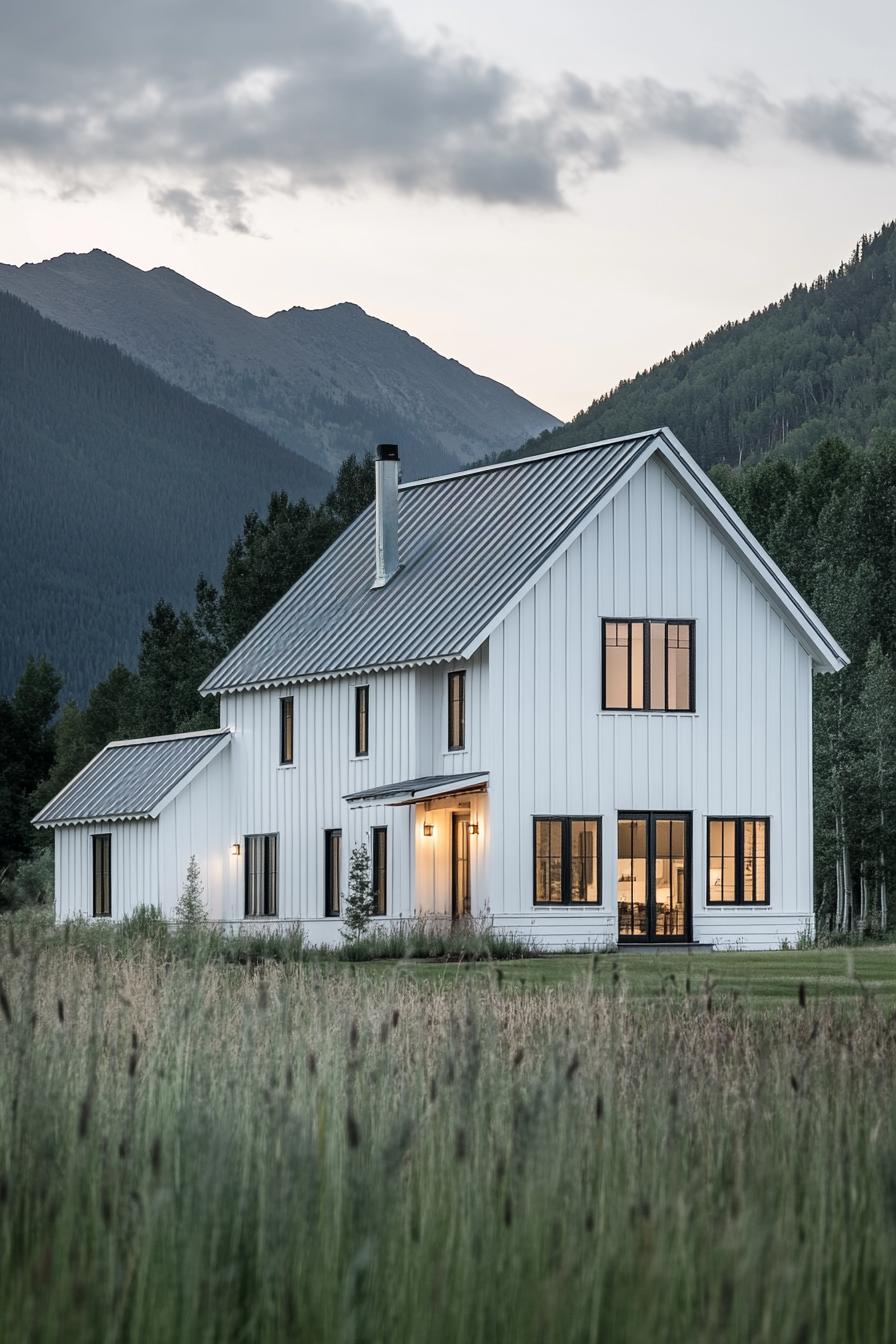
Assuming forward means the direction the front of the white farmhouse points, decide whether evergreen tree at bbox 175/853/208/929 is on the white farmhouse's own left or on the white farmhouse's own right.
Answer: on the white farmhouse's own right

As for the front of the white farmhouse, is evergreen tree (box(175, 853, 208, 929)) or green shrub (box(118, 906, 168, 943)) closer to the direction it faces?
the green shrub
